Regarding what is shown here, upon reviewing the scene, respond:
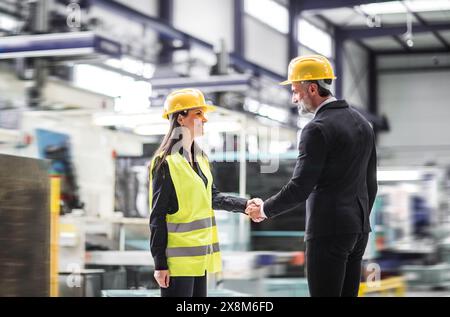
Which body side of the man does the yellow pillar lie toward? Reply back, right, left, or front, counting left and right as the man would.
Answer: front

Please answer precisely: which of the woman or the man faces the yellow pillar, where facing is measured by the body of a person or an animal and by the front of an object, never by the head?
the man

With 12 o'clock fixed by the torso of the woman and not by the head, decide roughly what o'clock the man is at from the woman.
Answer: The man is roughly at 11 o'clock from the woman.

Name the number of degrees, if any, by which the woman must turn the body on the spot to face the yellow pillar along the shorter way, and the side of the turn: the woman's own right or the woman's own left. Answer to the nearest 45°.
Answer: approximately 180°

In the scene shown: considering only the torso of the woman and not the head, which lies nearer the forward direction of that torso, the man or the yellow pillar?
the man

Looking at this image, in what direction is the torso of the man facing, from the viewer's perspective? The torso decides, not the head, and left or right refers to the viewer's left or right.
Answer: facing away from the viewer and to the left of the viewer

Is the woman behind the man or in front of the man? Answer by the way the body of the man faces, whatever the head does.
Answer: in front

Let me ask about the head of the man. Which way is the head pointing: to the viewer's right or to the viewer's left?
to the viewer's left

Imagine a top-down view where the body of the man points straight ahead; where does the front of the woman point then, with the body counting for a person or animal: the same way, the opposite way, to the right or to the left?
the opposite way

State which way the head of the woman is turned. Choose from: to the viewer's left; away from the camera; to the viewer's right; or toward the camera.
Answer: to the viewer's right

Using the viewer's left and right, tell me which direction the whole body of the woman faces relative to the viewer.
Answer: facing the viewer and to the right of the viewer
